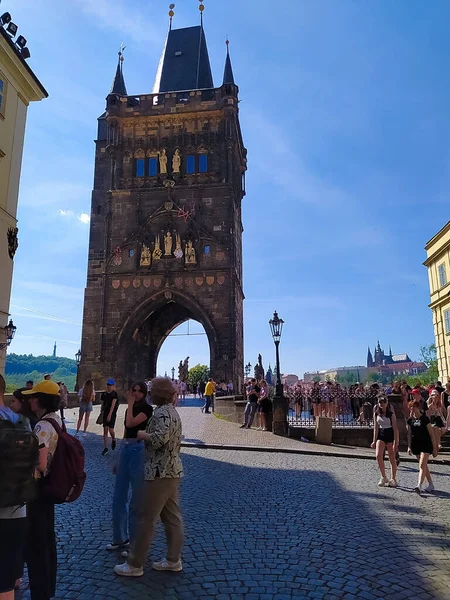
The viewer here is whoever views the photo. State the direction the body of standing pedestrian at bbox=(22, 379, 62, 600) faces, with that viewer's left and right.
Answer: facing to the left of the viewer

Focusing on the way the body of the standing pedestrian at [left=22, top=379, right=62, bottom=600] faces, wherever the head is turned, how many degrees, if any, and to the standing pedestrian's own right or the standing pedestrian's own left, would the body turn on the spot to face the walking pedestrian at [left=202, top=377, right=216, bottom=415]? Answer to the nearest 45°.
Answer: approximately 90° to the standing pedestrian's own right

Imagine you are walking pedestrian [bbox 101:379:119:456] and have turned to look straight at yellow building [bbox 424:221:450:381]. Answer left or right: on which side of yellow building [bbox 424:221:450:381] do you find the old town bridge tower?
left

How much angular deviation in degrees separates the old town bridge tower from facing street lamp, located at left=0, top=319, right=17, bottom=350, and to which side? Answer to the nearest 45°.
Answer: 0° — it already faces it

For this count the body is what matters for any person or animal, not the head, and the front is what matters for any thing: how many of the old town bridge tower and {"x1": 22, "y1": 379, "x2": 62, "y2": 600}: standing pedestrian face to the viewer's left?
1

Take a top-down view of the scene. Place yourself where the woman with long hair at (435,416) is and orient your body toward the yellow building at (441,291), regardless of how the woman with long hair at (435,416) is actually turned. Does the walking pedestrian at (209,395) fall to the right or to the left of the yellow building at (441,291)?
left

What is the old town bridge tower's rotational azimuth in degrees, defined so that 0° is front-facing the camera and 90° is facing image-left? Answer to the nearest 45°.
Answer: approximately 0°

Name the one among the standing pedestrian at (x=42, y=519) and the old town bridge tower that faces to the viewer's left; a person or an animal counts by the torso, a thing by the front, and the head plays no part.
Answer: the standing pedestrian

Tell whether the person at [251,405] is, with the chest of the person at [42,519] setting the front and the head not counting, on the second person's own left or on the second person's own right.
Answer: on the second person's own right
